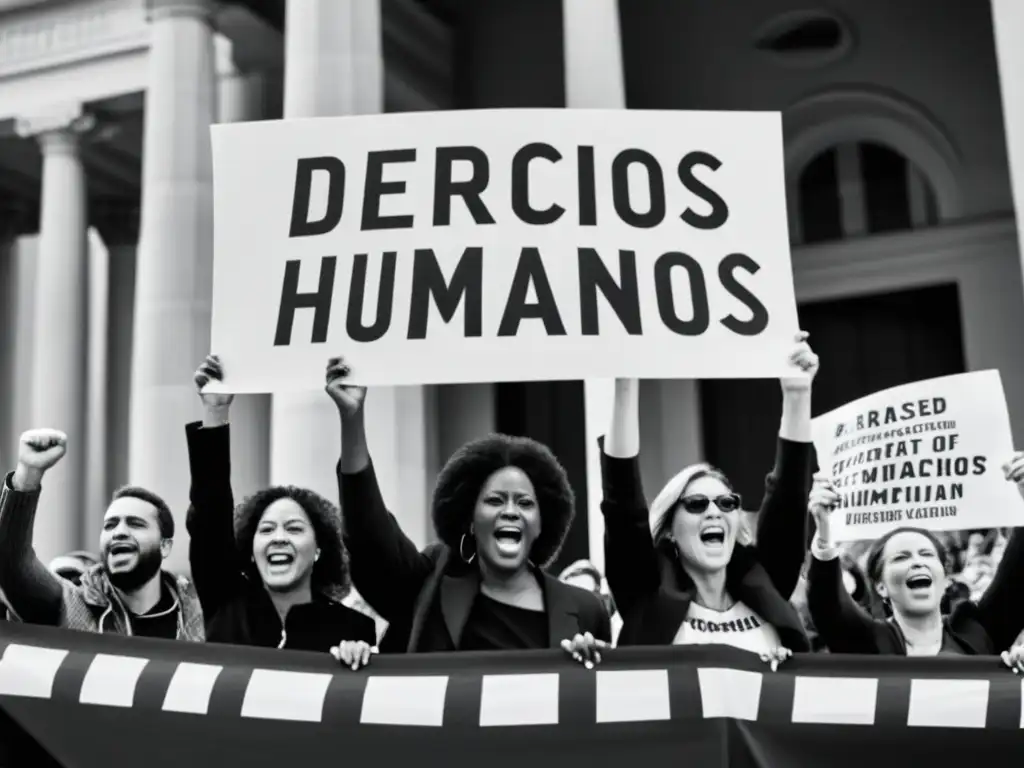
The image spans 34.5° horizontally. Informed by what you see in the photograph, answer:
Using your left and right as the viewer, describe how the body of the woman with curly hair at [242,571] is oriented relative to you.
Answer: facing the viewer

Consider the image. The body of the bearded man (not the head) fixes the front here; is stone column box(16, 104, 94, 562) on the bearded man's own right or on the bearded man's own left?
on the bearded man's own right

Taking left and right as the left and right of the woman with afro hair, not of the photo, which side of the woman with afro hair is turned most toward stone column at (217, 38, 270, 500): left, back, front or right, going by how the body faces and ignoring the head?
back

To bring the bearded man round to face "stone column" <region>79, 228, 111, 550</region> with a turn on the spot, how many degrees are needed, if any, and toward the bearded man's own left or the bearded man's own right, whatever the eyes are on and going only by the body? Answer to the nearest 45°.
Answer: approximately 135° to the bearded man's own right

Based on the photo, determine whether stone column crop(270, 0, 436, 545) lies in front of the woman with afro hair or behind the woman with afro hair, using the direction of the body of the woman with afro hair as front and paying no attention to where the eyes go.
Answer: behind

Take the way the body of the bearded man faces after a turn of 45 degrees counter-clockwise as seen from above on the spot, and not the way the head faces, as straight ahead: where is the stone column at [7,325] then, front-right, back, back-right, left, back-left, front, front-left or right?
back

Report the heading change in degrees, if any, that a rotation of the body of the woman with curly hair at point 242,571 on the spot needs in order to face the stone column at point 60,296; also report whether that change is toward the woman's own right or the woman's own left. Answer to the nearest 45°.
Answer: approximately 180°

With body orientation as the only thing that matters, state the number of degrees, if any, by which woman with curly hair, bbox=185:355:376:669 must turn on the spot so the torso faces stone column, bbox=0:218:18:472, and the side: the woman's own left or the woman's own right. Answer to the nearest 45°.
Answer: approximately 180°

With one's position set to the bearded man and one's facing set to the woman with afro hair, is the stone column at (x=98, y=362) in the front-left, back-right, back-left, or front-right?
back-left

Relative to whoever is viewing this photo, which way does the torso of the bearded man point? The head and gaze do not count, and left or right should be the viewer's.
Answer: facing the viewer and to the left of the viewer

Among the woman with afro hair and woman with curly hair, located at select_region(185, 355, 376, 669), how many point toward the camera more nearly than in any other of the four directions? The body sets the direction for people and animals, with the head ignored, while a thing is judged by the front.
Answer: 2

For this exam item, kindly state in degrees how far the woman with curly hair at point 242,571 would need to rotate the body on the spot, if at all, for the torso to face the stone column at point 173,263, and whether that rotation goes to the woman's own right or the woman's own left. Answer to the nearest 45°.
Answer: approximately 180°
